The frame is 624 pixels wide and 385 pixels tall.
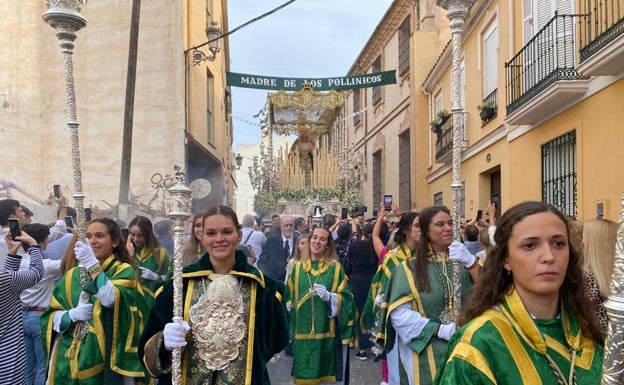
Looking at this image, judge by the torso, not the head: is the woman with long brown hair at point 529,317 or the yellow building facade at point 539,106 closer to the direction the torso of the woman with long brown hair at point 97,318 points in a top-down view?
the woman with long brown hair

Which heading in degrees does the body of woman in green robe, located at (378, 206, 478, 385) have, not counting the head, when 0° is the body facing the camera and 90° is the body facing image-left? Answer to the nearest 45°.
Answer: approximately 315°

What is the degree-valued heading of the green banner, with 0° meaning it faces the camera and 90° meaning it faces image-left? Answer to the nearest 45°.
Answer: approximately 0°

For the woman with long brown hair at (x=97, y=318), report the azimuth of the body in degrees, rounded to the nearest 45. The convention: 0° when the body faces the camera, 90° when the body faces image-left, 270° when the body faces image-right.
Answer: approximately 45°

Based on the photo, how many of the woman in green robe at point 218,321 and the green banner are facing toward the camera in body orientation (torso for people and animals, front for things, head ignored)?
2
